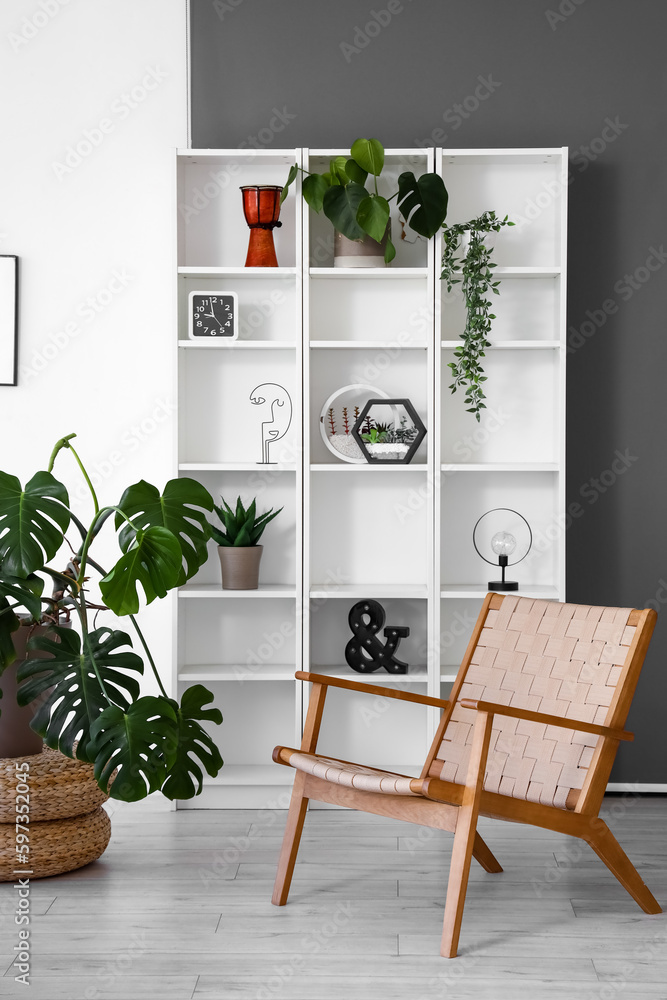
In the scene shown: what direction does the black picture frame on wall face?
toward the camera

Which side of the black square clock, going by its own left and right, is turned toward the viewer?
front

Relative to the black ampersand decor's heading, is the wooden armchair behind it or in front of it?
in front

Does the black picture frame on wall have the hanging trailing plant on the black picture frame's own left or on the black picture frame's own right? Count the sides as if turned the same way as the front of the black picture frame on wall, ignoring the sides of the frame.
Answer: on the black picture frame's own left

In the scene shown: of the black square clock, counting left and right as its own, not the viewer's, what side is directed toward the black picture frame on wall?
right

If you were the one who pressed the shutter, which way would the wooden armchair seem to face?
facing the viewer and to the left of the viewer

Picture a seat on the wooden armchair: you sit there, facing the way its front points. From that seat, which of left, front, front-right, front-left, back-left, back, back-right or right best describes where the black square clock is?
right

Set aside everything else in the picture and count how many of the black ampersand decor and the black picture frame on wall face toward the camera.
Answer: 2
